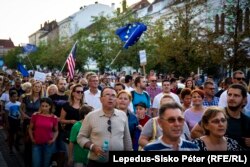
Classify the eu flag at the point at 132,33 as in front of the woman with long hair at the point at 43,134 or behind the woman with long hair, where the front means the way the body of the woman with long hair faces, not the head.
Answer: behind

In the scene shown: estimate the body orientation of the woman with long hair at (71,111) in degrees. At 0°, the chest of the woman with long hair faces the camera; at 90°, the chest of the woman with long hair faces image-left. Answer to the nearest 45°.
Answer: approximately 315°

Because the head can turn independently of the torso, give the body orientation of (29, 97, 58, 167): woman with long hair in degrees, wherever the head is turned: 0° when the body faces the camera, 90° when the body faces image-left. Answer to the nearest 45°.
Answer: approximately 0°

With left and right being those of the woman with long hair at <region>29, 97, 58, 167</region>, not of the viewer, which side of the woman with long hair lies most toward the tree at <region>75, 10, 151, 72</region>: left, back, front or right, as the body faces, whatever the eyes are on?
back

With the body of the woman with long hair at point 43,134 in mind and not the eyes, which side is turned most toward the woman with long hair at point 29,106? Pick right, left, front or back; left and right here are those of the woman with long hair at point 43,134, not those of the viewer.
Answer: back

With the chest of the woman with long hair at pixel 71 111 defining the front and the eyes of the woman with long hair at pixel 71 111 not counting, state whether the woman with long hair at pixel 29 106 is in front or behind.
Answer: behind
